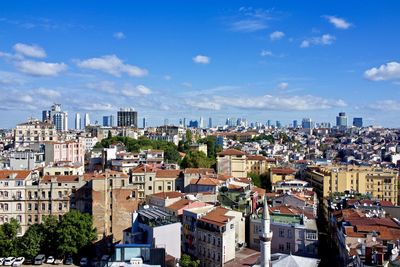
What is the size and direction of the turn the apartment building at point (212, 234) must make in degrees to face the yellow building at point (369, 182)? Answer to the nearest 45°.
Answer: approximately 180°

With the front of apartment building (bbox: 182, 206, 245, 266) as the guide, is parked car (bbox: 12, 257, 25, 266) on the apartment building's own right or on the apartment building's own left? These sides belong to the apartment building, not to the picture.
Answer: on the apartment building's own right

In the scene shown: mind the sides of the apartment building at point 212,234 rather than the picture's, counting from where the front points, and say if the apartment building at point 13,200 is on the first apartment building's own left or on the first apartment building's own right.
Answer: on the first apartment building's own right

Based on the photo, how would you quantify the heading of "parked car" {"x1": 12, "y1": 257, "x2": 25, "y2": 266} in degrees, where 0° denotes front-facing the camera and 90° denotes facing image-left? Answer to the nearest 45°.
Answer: approximately 45°

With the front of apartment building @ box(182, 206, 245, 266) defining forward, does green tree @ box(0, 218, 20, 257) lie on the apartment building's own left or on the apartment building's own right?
on the apartment building's own right

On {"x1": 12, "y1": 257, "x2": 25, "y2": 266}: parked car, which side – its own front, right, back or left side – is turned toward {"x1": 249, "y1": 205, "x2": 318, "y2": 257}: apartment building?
left

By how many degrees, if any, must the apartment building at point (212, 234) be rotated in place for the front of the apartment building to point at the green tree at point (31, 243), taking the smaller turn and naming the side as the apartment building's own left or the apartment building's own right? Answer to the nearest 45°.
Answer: approximately 45° to the apartment building's own right

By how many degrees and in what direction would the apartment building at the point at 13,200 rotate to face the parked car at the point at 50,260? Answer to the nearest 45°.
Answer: approximately 45° to its left

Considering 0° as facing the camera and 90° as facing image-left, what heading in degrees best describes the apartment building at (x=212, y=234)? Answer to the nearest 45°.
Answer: approximately 45°
